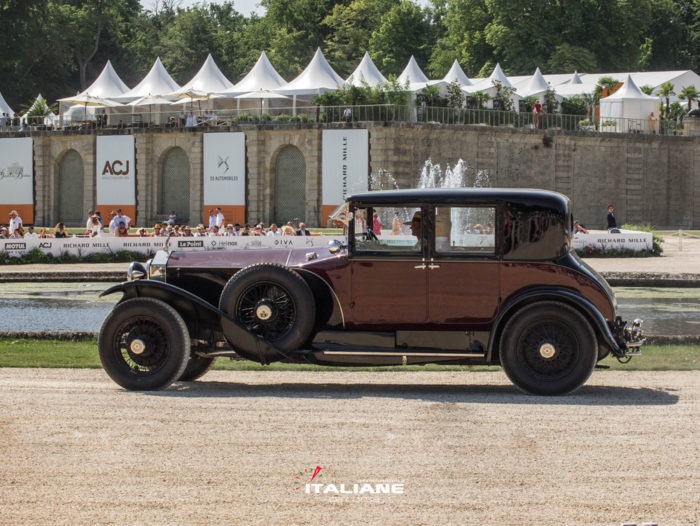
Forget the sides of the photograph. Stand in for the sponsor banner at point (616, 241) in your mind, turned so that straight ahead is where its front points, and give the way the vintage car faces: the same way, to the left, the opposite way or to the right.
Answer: to the right

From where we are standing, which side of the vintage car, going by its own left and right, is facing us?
left

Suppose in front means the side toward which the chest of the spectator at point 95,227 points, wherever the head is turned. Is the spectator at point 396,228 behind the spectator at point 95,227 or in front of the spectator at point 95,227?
in front

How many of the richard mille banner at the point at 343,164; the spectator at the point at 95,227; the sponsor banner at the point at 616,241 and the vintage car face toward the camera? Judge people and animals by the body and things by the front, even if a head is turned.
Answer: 3

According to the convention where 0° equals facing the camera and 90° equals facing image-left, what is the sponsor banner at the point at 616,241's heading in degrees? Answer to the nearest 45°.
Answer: approximately 0°

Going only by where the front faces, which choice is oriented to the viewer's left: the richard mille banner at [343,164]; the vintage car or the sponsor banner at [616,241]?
the vintage car

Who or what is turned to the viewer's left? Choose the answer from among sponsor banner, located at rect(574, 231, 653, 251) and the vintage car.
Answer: the vintage car

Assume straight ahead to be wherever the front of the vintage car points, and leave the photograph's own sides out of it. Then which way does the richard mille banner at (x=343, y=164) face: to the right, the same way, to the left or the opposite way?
to the left

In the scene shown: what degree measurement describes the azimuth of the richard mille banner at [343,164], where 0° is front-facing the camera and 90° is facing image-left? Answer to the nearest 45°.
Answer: approximately 0°

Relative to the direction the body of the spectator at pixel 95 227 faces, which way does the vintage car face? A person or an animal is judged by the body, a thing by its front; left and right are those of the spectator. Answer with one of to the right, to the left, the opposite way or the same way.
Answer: to the right
